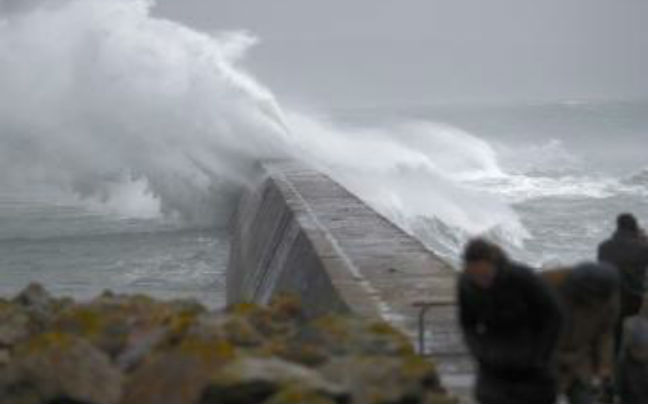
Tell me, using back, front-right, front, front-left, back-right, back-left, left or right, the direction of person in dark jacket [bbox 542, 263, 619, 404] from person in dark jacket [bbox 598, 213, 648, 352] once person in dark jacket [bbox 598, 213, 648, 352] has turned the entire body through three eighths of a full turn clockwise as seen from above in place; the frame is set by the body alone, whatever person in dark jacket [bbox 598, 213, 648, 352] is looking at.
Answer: front-right

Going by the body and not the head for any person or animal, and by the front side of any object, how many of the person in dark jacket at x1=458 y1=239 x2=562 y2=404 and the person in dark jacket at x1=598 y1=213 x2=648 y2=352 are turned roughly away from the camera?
1

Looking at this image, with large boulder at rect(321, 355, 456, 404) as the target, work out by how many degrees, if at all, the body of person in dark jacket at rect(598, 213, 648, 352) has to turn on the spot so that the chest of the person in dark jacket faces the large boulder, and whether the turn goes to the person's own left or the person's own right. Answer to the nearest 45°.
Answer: approximately 135° to the person's own left

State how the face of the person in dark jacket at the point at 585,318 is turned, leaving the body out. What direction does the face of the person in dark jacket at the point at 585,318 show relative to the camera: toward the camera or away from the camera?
away from the camera

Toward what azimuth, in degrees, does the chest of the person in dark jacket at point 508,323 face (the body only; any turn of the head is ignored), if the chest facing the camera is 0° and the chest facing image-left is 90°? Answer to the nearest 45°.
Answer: approximately 45°

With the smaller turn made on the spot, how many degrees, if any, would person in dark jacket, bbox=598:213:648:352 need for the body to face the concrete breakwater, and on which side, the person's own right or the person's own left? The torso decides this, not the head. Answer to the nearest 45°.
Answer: approximately 45° to the person's own left

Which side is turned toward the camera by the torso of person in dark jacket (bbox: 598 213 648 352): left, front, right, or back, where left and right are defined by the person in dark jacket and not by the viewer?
back

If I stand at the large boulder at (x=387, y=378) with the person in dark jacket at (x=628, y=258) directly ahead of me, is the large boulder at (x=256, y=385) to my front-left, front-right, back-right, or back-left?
back-left

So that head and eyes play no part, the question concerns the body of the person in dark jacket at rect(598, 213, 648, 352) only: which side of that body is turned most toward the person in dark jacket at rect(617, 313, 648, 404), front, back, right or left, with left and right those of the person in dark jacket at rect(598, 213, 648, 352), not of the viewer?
back

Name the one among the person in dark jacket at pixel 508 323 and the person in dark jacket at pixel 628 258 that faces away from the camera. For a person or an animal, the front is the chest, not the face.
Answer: the person in dark jacket at pixel 628 258
